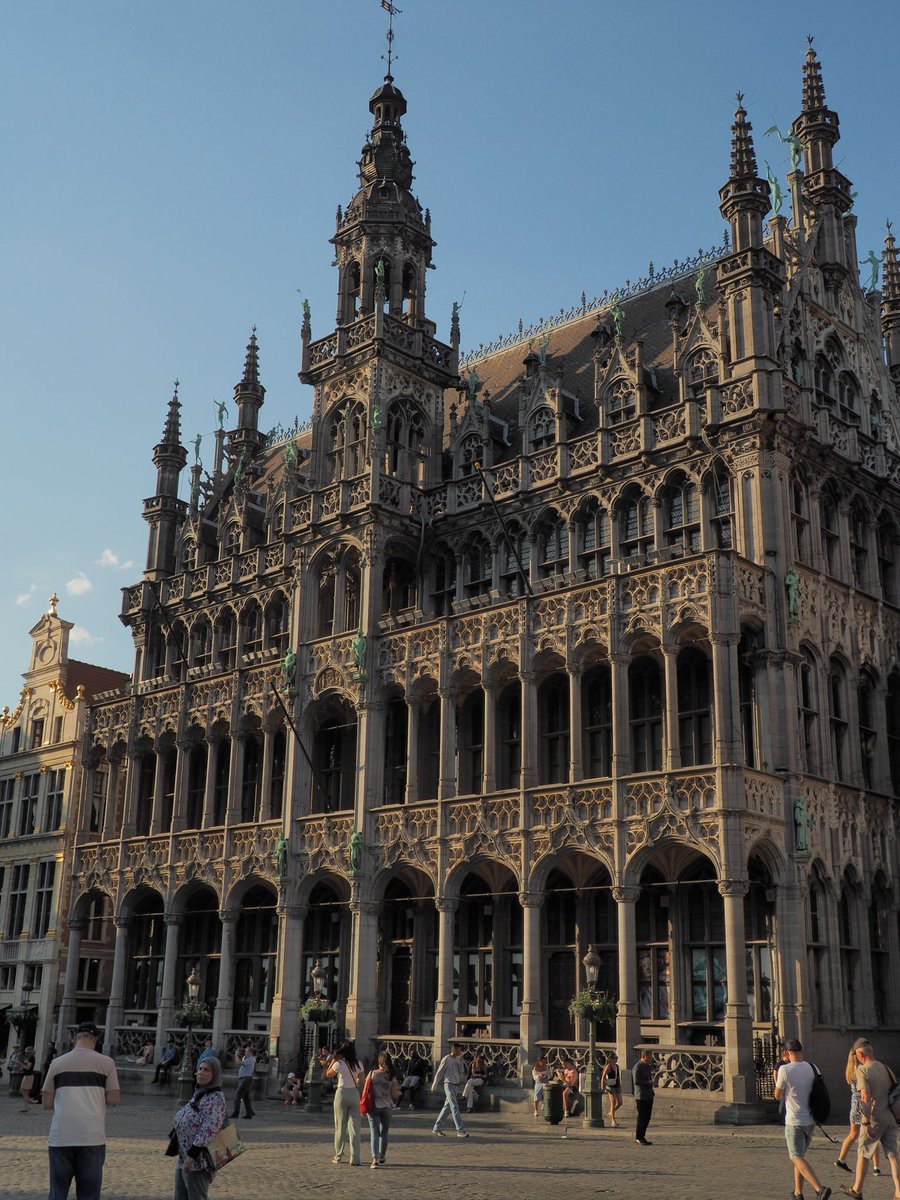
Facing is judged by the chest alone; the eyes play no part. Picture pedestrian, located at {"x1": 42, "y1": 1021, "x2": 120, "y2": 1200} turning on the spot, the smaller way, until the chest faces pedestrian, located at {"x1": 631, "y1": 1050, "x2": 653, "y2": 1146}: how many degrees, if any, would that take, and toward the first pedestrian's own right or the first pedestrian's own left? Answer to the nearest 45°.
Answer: approximately 45° to the first pedestrian's own right

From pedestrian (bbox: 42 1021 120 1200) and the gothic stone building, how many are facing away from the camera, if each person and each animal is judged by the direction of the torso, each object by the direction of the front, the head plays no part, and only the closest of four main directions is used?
1

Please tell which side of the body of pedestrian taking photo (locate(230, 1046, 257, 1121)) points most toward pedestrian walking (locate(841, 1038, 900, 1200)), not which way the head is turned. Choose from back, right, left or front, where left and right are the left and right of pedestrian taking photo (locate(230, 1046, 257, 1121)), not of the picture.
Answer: left

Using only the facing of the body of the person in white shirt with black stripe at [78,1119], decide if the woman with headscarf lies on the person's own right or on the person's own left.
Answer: on the person's own right

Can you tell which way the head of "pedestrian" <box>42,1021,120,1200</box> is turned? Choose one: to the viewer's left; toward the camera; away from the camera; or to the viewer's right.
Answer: away from the camera

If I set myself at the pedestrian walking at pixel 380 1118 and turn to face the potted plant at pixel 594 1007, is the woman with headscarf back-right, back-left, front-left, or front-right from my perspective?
back-right

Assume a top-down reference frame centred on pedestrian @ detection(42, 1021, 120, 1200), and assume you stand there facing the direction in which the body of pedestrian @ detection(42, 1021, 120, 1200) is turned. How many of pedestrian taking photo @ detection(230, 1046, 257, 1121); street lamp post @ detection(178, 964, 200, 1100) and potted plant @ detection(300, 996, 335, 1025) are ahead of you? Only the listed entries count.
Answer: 3

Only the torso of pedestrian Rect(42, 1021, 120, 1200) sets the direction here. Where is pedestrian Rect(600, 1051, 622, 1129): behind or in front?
in front

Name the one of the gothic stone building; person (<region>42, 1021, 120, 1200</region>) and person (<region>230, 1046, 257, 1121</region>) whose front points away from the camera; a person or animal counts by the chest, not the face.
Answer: person (<region>42, 1021, 120, 1200</region>)

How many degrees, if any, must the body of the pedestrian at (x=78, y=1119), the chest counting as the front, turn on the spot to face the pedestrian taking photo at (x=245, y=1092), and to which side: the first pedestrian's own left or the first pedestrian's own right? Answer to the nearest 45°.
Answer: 0° — they already face them

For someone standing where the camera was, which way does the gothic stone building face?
facing the viewer and to the left of the viewer

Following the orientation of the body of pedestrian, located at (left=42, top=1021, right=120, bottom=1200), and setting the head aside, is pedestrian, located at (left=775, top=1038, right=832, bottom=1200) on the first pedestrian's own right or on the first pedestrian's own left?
on the first pedestrian's own right

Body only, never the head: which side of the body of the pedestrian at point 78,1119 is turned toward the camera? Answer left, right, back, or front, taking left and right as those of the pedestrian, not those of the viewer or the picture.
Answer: back
